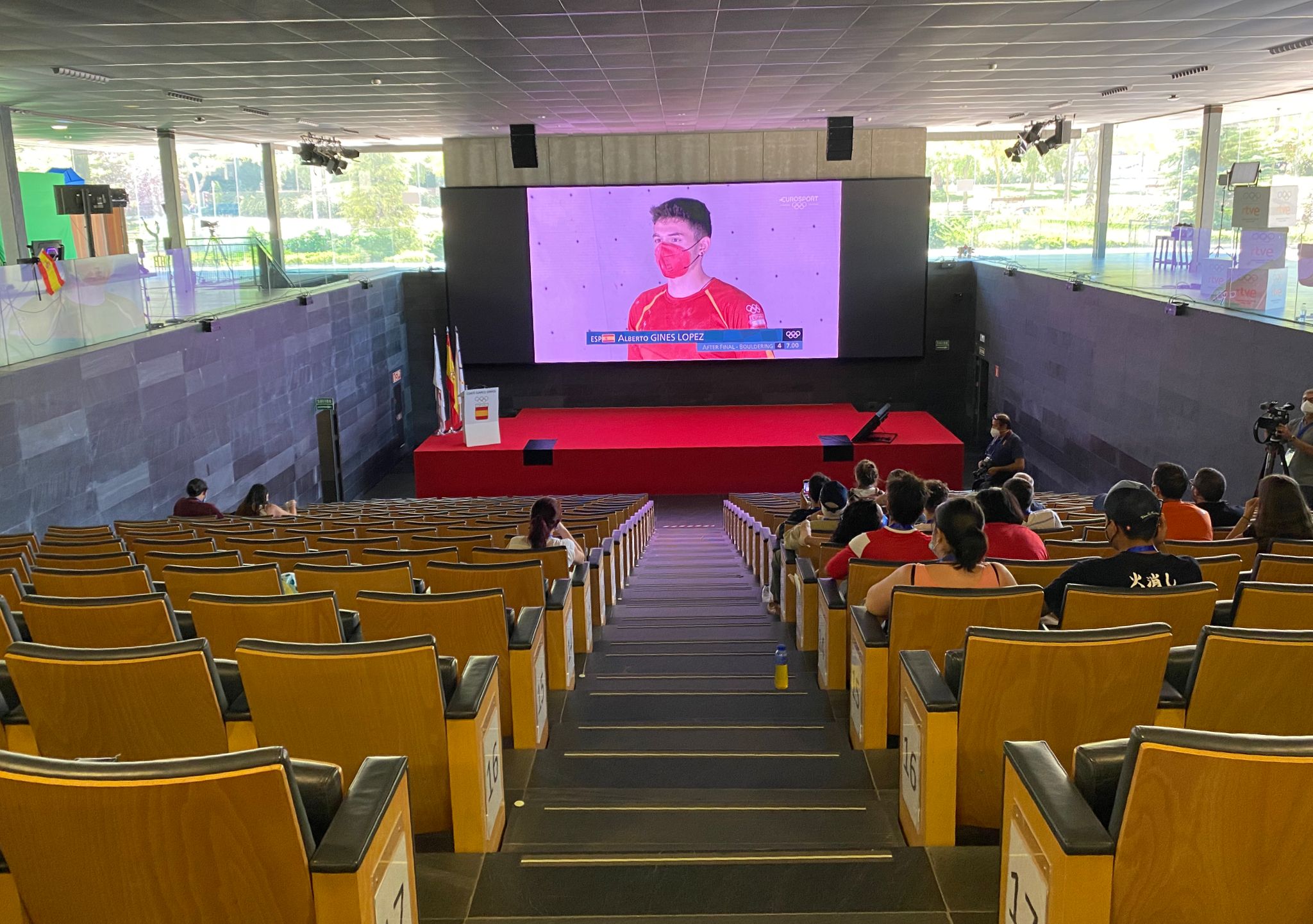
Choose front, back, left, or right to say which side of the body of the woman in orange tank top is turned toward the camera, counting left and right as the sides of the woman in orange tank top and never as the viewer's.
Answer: back

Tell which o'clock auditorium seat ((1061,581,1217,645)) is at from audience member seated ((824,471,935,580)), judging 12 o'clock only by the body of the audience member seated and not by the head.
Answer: The auditorium seat is roughly at 5 o'clock from the audience member seated.

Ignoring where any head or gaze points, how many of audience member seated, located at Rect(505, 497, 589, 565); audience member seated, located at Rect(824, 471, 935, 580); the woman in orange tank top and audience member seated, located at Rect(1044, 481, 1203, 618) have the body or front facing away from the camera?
4

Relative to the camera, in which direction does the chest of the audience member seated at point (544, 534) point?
away from the camera

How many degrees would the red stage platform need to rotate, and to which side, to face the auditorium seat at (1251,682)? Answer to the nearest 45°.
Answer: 0° — it already faces it

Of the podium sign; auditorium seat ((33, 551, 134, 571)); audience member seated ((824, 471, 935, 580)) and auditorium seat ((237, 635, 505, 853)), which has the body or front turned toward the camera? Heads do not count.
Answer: the podium sign

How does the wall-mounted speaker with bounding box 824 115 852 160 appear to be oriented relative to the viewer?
toward the camera

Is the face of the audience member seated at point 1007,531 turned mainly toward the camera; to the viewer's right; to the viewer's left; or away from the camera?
away from the camera

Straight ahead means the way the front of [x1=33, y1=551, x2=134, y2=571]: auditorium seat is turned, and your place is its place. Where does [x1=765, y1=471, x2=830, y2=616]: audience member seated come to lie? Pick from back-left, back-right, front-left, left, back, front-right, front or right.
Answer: right

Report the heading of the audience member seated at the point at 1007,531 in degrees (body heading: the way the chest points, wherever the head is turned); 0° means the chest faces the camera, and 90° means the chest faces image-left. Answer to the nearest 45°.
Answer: approximately 135°

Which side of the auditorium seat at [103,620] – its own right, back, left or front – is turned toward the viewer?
back

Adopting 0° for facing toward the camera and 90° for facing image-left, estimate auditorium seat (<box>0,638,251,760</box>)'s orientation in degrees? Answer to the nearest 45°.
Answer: approximately 225°

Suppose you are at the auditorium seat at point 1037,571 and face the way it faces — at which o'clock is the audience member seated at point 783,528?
The audience member seated is roughly at 11 o'clock from the auditorium seat.

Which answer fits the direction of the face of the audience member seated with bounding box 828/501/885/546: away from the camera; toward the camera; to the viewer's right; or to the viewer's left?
away from the camera

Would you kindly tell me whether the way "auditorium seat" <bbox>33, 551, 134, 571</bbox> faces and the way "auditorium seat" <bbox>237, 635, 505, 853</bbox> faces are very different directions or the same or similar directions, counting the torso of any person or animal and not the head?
same or similar directions

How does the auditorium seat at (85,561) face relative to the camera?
away from the camera

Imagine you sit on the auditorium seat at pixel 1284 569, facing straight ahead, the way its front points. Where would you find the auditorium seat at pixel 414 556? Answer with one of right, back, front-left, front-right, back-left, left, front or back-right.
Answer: left

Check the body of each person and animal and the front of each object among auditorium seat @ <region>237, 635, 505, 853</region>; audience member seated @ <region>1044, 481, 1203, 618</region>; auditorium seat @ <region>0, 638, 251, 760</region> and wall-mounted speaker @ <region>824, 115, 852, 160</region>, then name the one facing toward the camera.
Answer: the wall-mounted speaker

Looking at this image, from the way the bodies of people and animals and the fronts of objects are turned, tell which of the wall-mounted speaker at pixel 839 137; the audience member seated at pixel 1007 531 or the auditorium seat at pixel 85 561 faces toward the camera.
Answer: the wall-mounted speaker

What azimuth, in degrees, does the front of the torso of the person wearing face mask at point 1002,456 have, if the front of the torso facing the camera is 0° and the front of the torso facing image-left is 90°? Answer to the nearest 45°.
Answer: approximately 45°
